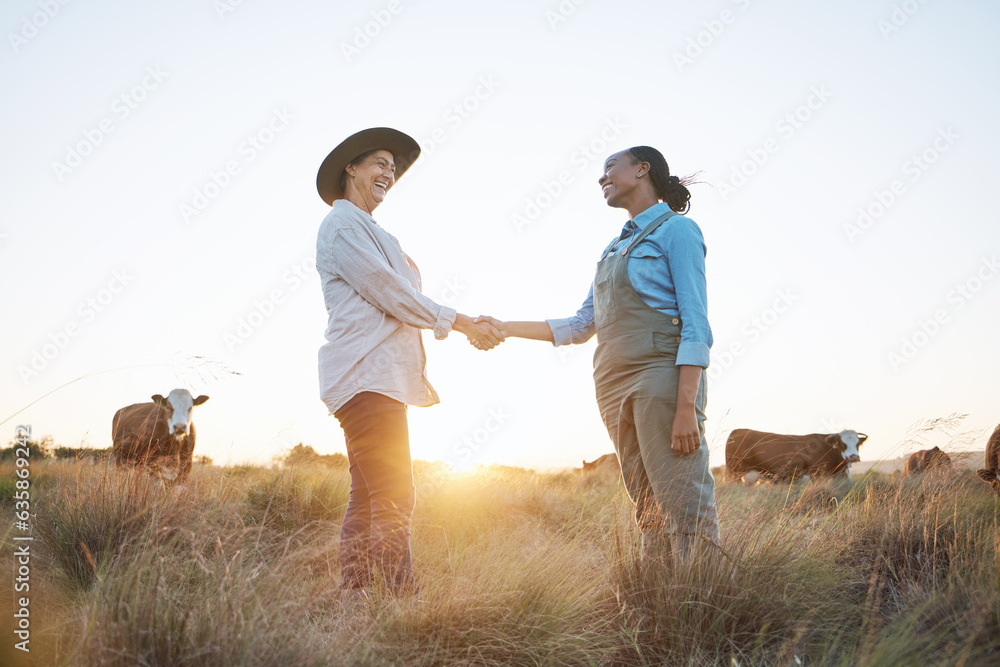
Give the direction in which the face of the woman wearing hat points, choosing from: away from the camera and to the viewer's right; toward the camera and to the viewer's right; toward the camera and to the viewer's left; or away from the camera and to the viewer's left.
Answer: toward the camera and to the viewer's right

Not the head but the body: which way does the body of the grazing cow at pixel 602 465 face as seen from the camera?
to the viewer's left

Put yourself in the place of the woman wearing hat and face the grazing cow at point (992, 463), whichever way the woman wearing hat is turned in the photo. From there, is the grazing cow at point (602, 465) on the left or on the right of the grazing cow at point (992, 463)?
left

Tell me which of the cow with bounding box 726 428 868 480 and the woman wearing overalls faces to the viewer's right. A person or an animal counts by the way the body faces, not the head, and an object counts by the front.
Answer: the cow

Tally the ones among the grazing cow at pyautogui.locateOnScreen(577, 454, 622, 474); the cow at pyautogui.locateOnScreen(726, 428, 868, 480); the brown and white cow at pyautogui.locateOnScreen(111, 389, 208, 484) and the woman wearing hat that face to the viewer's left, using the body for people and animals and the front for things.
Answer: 1

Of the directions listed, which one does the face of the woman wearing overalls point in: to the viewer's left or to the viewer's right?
to the viewer's left

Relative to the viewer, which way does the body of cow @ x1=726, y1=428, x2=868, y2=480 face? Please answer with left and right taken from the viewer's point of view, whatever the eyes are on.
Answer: facing to the right of the viewer

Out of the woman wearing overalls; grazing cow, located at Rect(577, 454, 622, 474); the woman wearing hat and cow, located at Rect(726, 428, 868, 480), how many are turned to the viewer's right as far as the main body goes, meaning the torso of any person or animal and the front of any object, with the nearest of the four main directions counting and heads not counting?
2

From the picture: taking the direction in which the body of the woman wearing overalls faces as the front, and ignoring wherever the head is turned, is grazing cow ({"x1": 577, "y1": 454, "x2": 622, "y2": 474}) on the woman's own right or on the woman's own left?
on the woman's own right

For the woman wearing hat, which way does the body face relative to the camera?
to the viewer's right

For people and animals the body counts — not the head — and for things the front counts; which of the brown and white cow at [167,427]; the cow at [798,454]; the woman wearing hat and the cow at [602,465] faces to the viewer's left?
the cow at [602,465]

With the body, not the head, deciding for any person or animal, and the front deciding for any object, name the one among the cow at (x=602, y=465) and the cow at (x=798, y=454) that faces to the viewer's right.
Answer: the cow at (x=798, y=454)

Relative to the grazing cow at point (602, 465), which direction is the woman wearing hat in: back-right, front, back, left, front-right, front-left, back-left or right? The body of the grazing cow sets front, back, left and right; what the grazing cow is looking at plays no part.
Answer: left

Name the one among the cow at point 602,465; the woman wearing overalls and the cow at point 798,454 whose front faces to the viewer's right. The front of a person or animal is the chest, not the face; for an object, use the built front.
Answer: the cow at point 798,454

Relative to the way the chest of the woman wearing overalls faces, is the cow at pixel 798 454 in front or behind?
behind

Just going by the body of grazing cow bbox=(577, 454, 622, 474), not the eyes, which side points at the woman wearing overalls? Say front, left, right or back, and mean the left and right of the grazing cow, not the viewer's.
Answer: left

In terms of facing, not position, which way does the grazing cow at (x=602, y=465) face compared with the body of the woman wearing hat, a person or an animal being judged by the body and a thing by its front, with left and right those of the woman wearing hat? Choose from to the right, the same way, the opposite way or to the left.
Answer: the opposite way
